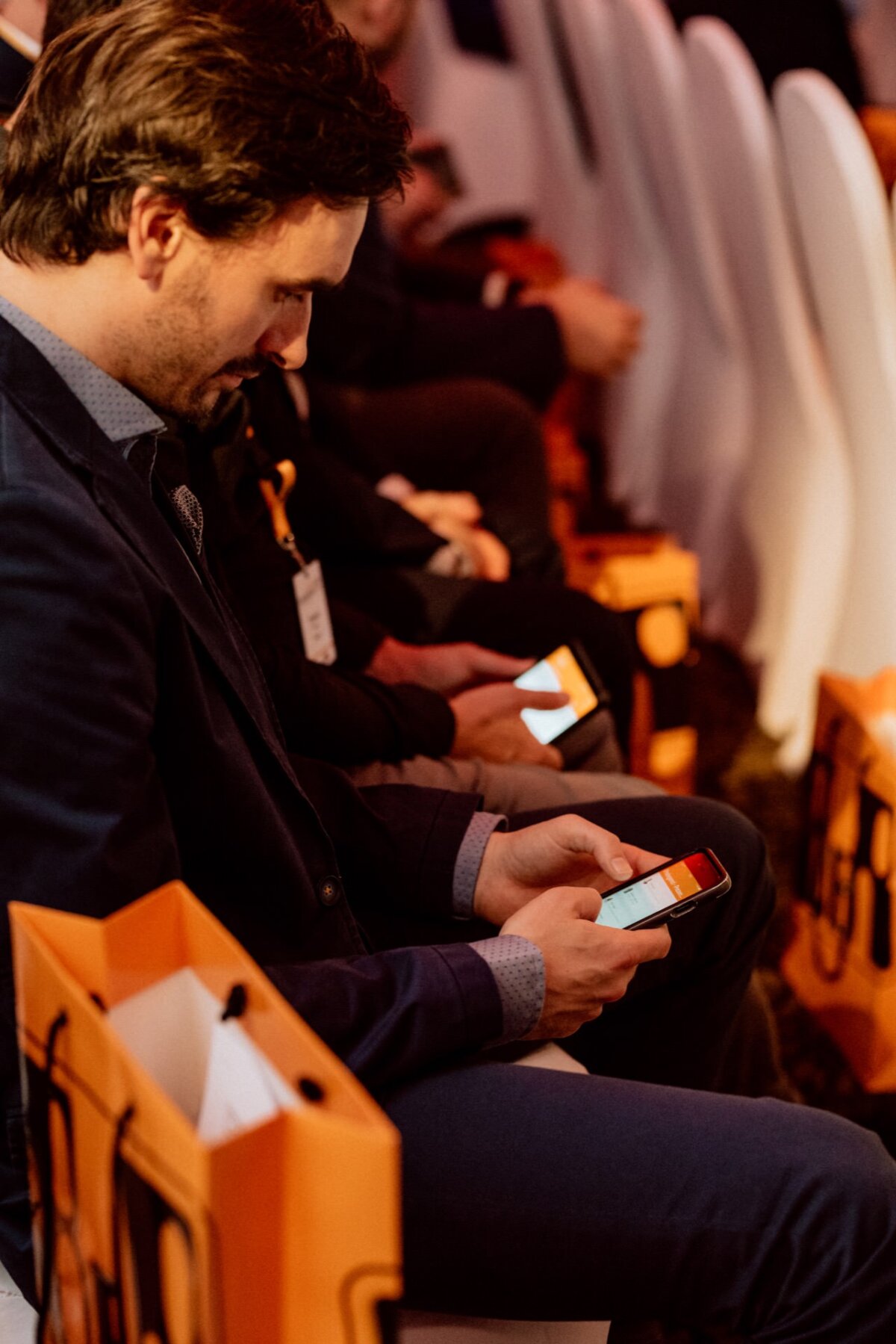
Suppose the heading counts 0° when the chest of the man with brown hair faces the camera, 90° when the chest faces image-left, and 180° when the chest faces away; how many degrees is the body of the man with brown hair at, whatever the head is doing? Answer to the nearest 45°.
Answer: approximately 270°

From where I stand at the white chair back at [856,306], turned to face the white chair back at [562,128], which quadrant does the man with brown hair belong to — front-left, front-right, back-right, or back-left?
back-left

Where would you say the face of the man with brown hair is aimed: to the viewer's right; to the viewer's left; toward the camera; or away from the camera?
to the viewer's right
